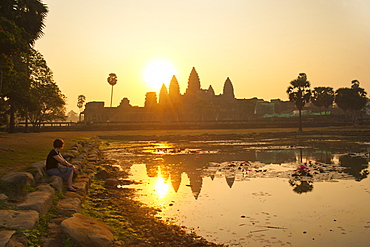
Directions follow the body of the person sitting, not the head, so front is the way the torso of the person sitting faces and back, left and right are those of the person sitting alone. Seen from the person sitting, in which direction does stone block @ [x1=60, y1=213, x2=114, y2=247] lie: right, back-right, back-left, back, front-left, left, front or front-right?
right

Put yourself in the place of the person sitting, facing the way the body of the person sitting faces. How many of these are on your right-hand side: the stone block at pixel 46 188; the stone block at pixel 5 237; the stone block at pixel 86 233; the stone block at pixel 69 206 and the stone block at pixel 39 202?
5

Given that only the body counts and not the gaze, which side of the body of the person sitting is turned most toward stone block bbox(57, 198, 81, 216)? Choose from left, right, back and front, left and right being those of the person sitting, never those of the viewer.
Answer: right

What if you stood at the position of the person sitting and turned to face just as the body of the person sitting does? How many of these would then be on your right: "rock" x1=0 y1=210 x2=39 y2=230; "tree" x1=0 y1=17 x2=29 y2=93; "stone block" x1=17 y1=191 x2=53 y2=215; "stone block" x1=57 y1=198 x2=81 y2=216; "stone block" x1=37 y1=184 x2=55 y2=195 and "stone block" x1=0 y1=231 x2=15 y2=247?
5

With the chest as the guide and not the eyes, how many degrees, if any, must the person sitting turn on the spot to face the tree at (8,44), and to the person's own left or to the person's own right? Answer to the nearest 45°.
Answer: approximately 90° to the person's own left

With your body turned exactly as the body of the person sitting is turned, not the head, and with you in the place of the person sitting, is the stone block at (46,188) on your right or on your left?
on your right

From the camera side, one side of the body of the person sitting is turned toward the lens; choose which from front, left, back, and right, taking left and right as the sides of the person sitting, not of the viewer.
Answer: right

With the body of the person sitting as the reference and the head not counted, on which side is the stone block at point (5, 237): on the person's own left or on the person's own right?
on the person's own right

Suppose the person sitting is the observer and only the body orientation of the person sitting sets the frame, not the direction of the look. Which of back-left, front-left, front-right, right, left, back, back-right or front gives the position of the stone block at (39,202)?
right

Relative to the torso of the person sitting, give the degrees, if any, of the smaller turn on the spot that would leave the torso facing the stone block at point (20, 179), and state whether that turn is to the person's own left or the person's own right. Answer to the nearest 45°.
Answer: approximately 135° to the person's own right

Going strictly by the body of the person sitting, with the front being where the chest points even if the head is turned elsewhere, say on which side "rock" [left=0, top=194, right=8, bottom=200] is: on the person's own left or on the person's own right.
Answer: on the person's own right
